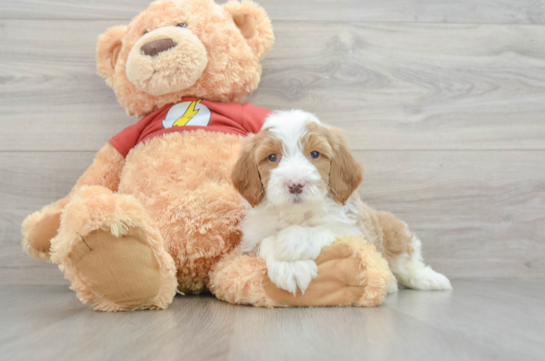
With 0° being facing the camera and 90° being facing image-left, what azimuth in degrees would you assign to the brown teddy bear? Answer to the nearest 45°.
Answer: approximately 0°

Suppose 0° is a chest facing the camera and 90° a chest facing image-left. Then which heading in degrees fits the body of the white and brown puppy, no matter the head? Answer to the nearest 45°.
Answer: approximately 45°
